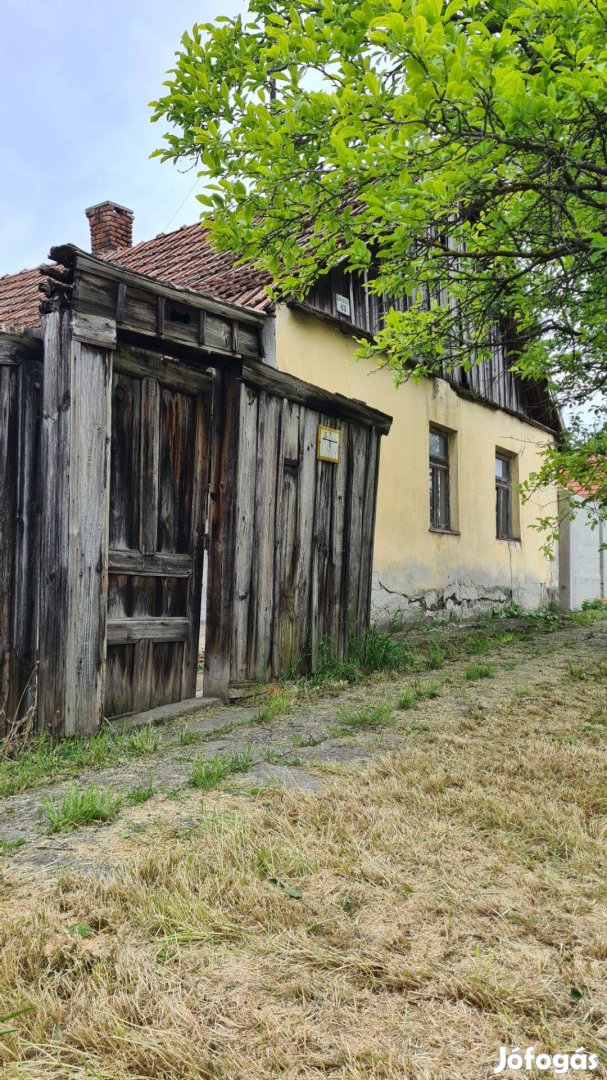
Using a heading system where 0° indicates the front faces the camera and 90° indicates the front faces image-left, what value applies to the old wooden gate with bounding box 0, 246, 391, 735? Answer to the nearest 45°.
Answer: approximately 315°

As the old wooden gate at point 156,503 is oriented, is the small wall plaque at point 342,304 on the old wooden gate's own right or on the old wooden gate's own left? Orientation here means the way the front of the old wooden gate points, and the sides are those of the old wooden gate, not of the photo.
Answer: on the old wooden gate's own left

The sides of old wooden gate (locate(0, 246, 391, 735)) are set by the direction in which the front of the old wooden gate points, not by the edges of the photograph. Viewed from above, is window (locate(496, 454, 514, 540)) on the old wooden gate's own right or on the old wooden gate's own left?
on the old wooden gate's own left
